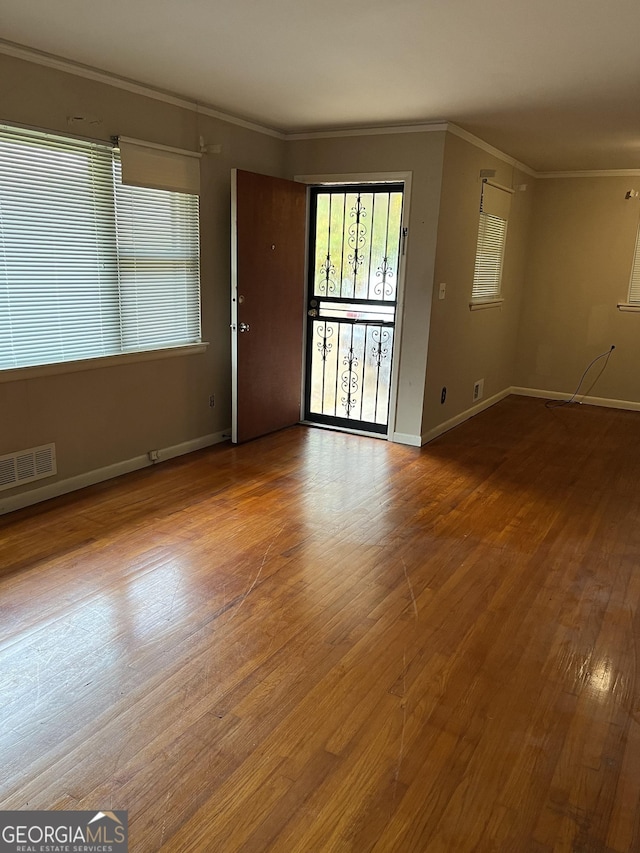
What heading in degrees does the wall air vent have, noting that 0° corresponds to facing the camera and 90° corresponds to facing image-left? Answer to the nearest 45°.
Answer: approximately 315°

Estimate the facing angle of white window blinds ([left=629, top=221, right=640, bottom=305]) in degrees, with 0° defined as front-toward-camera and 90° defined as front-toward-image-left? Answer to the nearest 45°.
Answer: approximately 0°

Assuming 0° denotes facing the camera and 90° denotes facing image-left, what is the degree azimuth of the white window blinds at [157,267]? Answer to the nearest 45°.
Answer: approximately 315°

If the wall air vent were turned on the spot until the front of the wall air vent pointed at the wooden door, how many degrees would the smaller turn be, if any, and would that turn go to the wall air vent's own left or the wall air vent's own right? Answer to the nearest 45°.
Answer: approximately 90° to the wall air vent's own left

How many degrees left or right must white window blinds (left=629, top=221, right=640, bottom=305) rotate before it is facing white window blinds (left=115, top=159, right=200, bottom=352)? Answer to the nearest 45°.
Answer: approximately 45° to its right

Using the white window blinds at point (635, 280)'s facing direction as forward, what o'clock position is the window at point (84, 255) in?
The window is roughly at 1 o'clock from the white window blinds.

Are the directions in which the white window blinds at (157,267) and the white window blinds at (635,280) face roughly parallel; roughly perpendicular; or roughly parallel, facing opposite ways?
roughly perpendicular

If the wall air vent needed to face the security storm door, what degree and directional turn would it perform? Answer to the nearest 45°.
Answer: approximately 45° to its left

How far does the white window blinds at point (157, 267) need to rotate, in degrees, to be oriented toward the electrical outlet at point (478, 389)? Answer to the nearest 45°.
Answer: approximately 45° to its left
